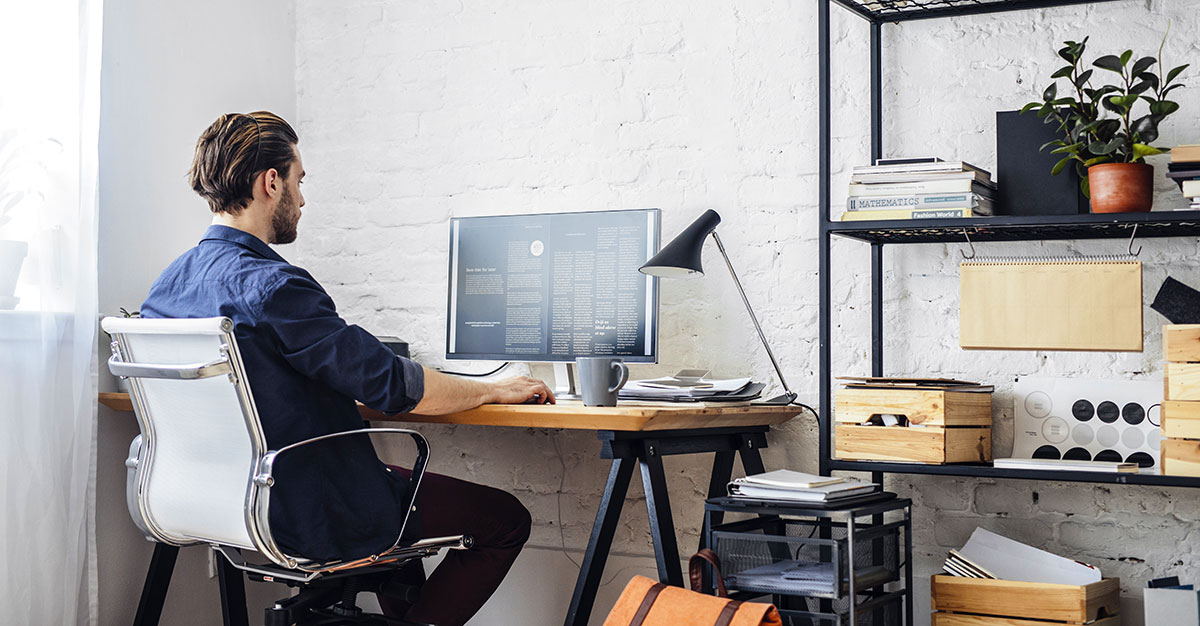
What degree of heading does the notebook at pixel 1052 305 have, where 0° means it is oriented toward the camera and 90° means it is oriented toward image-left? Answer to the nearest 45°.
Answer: approximately 0°

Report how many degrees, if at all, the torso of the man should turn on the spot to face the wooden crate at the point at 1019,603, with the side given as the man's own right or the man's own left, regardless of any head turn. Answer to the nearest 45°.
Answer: approximately 45° to the man's own right

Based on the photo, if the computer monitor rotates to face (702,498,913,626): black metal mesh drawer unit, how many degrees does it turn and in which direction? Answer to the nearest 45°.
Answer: approximately 90° to its left

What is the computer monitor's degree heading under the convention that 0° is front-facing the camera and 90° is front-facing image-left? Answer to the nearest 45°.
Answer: approximately 45°

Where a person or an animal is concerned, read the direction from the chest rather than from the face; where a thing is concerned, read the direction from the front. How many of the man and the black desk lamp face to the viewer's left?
1

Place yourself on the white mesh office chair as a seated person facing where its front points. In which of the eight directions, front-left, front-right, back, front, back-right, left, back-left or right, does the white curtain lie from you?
left

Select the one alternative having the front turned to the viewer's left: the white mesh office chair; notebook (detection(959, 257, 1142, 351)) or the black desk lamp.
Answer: the black desk lamp

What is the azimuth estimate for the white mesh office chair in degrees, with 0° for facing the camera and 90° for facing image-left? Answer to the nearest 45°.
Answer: approximately 225°

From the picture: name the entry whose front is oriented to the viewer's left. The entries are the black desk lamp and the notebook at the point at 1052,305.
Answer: the black desk lamp

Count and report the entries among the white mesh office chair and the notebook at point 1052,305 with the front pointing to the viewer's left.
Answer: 0

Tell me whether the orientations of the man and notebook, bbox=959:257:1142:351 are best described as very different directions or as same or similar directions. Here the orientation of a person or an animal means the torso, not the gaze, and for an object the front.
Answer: very different directions

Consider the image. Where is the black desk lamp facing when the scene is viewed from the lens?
facing to the left of the viewer

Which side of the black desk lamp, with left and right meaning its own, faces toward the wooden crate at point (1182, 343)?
back

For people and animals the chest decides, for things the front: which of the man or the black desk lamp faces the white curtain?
the black desk lamp
